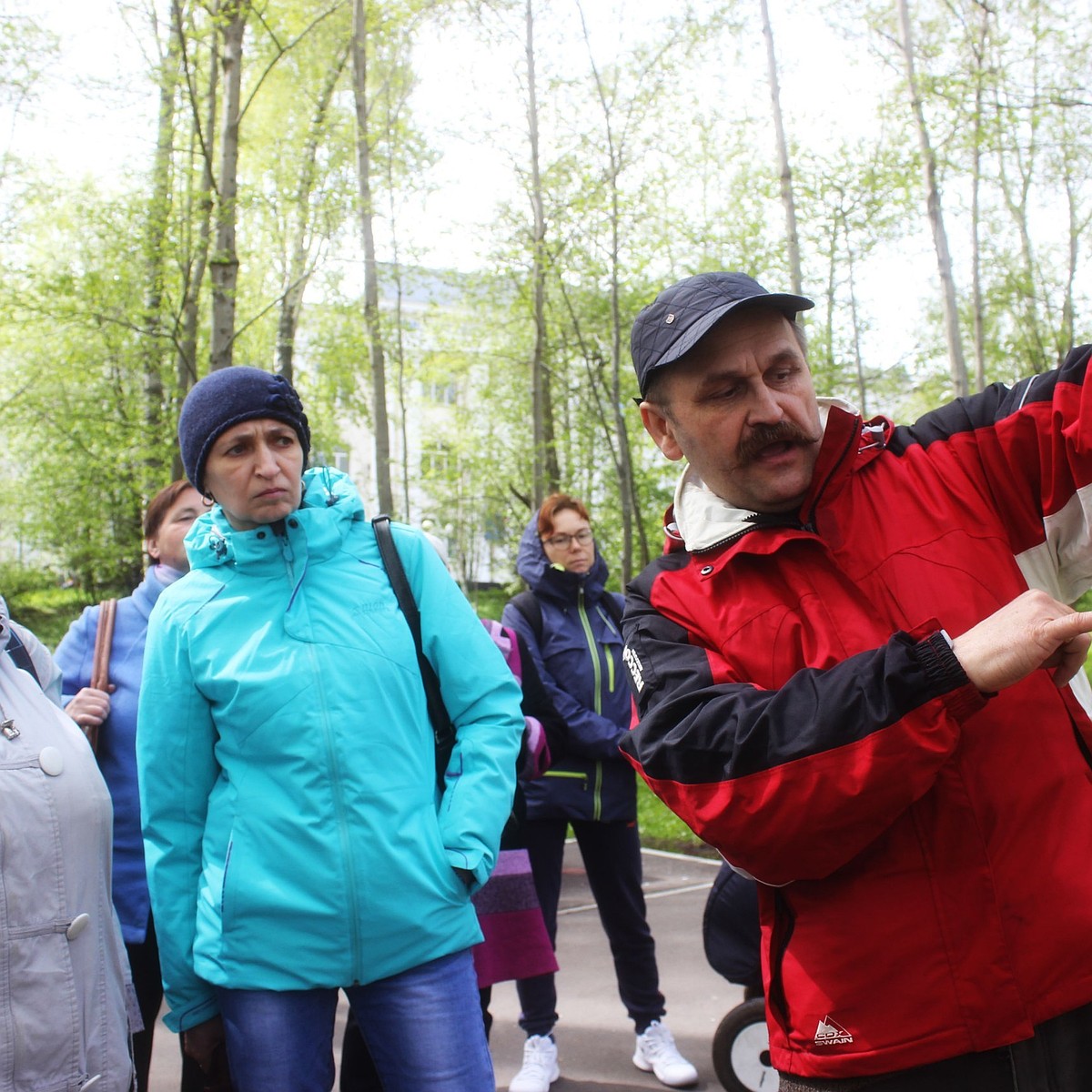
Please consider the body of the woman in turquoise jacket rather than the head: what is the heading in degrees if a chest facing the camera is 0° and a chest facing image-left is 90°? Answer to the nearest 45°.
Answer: approximately 0°

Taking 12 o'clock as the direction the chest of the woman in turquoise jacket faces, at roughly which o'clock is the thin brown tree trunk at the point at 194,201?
The thin brown tree trunk is roughly at 6 o'clock from the woman in turquoise jacket.

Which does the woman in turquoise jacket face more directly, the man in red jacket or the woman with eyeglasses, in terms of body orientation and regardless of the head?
the man in red jacket

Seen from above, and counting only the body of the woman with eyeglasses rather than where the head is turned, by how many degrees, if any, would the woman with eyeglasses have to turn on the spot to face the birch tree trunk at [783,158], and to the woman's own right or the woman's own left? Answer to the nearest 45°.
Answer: approximately 135° to the woman's own left

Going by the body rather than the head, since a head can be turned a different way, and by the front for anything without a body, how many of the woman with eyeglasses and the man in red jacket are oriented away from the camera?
0
